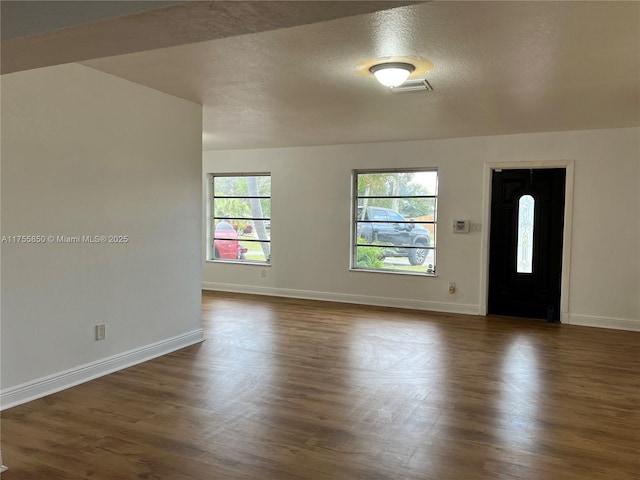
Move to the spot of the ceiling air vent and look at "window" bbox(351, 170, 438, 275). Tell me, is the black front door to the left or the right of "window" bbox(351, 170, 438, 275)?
right

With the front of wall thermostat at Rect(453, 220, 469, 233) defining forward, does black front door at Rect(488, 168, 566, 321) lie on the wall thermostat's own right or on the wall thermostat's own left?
on the wall thermostat's own left

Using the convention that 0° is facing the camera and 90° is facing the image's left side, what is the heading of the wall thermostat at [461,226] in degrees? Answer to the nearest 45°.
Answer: approximately 0°

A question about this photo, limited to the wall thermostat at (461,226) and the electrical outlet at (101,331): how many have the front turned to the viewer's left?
0

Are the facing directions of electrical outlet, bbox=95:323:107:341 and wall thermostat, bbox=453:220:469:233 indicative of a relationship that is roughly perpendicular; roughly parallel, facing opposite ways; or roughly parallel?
roughly perpendicular

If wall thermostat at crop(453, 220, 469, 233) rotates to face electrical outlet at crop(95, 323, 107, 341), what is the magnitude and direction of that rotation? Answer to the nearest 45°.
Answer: approximately 45° to its right

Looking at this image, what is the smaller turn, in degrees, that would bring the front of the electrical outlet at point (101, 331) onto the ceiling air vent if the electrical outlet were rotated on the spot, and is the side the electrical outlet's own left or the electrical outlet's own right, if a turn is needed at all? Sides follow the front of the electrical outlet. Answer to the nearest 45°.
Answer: approximately 45° to the electrical outlet's own left

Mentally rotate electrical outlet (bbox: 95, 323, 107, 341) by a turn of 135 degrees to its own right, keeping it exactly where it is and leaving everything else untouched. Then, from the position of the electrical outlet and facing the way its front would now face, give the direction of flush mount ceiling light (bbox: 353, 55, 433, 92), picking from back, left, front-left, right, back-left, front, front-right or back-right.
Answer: back-left

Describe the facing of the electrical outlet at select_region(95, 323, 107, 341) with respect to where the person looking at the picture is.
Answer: facing the viewer and to the right of the viewer

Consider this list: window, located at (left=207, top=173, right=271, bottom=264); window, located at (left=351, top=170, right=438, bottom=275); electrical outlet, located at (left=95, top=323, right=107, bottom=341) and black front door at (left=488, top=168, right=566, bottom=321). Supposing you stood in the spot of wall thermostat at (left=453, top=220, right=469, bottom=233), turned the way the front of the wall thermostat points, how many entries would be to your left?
1

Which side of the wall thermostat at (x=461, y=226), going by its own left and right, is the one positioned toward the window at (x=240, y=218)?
right

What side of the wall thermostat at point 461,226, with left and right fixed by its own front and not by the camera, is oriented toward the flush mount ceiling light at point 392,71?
front

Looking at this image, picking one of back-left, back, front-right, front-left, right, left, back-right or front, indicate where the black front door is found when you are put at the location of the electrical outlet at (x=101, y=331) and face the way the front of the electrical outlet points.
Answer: front-left

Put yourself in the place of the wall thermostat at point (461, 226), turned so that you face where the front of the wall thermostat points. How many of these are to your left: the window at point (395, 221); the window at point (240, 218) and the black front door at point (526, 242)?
1
